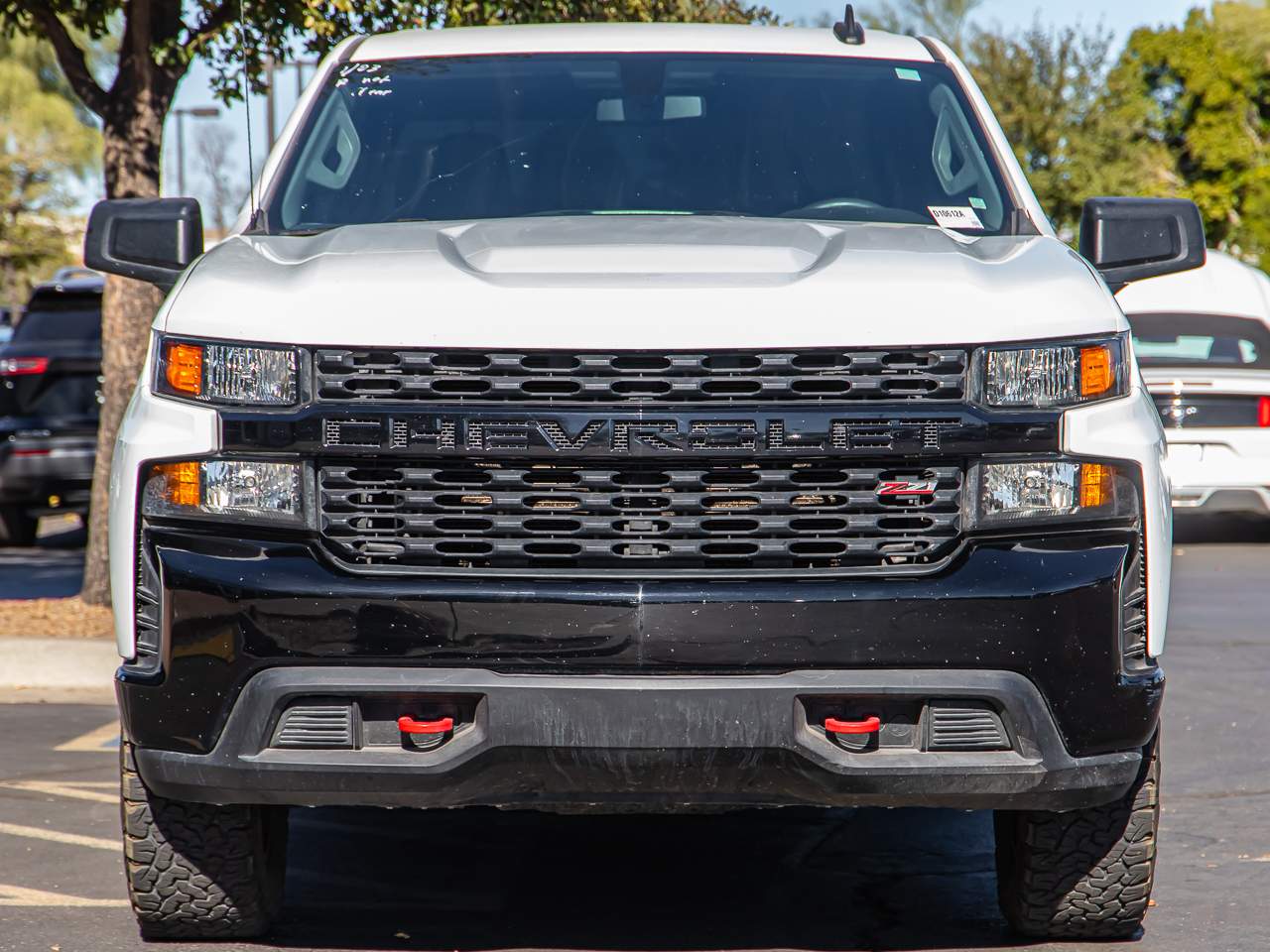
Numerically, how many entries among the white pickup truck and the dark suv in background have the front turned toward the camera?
1

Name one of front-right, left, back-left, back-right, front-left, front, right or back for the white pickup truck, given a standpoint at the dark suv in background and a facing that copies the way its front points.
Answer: back

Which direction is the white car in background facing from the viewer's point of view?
away from the camera

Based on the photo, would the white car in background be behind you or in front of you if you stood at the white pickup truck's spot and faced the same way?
behind

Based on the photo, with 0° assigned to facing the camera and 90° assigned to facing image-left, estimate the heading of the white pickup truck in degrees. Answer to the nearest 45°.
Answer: approximately 0°

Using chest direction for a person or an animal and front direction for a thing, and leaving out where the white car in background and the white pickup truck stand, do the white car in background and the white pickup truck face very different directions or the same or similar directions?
very different directions

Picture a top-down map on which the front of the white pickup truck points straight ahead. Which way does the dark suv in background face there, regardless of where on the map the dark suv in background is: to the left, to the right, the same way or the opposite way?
the opposite way

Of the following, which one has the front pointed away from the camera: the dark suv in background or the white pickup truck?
the dark suv in background

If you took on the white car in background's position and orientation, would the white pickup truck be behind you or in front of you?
behind

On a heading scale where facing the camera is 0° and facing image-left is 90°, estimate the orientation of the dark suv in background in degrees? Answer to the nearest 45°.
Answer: approximately 180°
